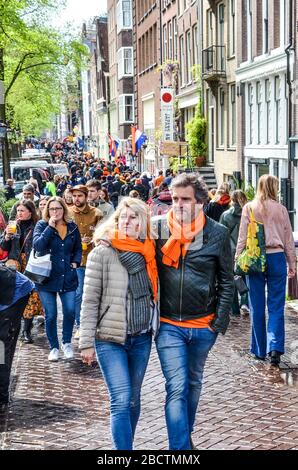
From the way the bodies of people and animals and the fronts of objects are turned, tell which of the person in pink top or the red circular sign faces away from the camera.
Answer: the person in pink top

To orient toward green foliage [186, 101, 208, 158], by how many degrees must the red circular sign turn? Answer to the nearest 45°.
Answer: approximately 45° to its left

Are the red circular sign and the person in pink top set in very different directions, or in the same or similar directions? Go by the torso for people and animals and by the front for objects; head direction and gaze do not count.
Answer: very different directions

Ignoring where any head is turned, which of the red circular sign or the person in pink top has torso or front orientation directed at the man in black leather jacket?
the red circular sign

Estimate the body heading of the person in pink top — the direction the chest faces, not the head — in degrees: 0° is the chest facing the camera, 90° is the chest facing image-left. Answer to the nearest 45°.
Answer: approximately 180°

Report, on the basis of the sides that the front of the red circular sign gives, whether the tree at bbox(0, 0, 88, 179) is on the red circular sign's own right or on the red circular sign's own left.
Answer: on the red circular sign's own right

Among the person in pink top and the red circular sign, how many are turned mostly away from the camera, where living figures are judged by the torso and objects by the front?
1

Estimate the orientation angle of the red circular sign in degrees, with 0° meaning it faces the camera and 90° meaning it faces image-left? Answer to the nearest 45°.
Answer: approximately 0°

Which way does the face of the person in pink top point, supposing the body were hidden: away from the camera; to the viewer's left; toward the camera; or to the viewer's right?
away from the camera

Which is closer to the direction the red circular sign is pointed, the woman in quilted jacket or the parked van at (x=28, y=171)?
the woman in quilted jacket

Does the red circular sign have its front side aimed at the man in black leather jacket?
yes

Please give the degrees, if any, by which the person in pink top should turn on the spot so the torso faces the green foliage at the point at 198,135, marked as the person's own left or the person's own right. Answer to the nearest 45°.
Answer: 0° — they already face it

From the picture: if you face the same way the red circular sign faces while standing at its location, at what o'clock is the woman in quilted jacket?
The woman in quilted jacket is roughly at 12 o'clock from the red circular sign.
